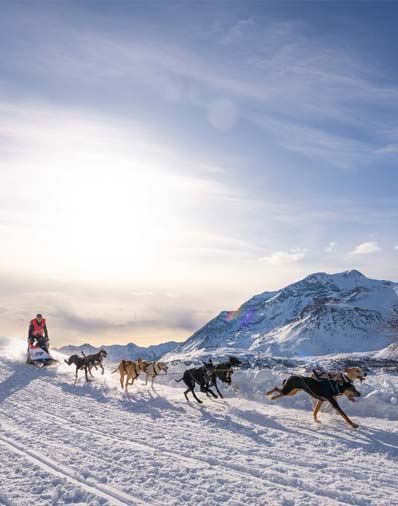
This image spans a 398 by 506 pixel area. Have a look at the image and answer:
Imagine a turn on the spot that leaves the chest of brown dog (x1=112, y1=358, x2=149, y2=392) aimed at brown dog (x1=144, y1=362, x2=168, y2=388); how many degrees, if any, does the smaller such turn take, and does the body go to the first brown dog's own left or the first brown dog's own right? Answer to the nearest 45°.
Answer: approximately 45° to the first brown dog's own left

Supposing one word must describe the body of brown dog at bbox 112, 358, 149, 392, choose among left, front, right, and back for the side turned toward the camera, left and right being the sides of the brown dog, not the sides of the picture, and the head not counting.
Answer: right

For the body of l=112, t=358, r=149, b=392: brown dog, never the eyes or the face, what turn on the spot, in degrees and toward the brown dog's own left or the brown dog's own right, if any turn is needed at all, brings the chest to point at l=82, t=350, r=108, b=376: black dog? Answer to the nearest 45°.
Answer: approximately 135° to the brown dog's own left

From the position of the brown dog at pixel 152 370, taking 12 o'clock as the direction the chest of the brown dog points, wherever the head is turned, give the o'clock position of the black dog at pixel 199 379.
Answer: The black dog is roughly at 1 o'clock from the brown dog.

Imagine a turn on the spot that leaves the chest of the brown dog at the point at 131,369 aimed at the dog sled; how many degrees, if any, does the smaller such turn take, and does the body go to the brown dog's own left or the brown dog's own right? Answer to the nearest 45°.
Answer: approximately 135° to the brown dog's own left

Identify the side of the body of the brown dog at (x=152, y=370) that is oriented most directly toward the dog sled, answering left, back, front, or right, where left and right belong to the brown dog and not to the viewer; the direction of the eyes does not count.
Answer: back

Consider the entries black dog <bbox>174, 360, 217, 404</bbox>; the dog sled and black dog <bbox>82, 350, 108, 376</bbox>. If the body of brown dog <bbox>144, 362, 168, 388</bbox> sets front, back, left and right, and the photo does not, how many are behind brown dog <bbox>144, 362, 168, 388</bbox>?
2

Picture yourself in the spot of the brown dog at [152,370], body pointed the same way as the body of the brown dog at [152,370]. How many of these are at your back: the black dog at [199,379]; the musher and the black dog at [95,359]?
2

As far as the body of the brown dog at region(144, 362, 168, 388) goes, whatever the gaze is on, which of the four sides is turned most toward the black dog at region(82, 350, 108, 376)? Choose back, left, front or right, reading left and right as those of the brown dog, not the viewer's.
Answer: back
